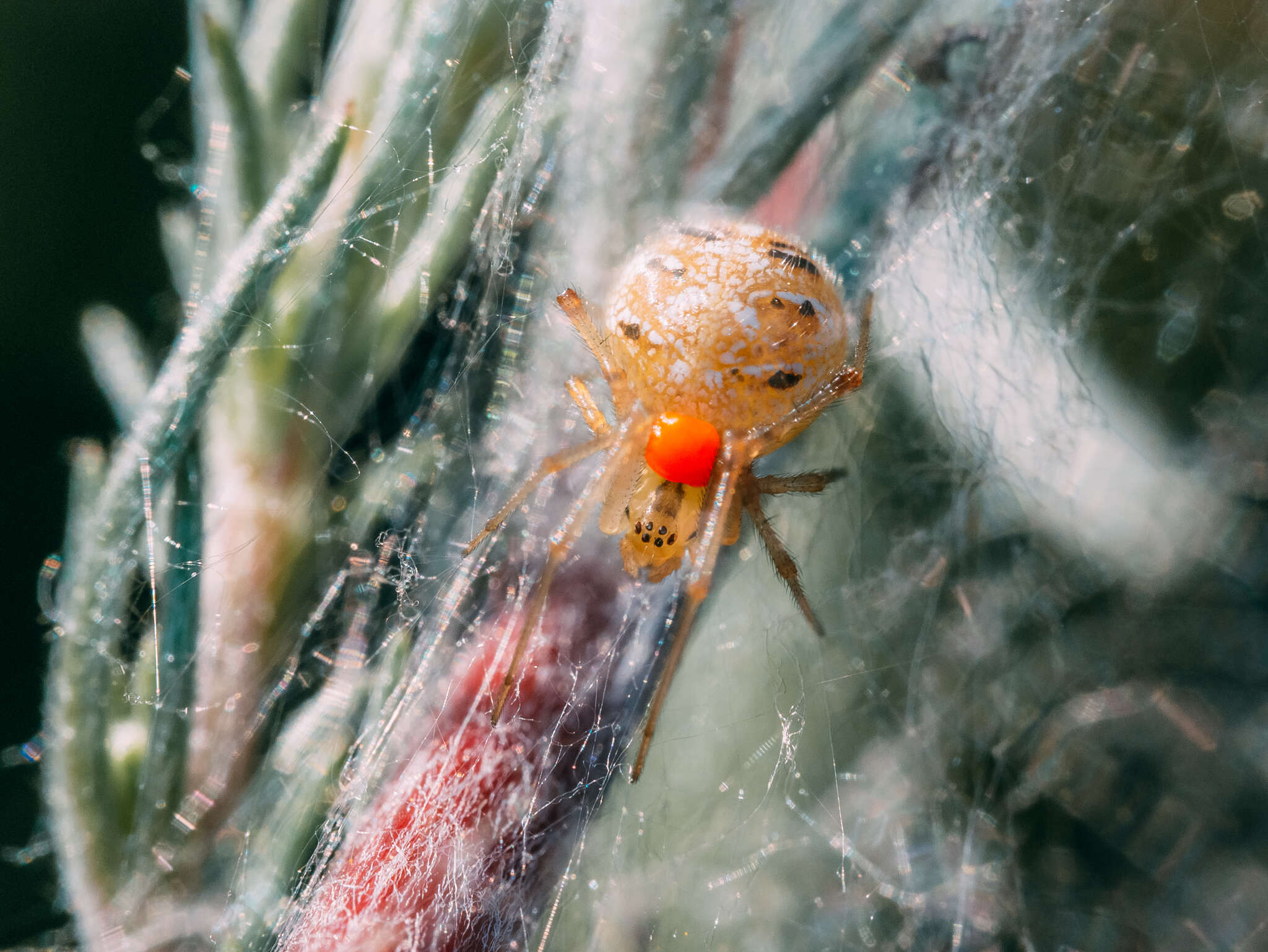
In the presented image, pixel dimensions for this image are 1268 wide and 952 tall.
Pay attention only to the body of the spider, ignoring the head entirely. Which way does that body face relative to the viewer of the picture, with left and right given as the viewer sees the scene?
facing the viewer
